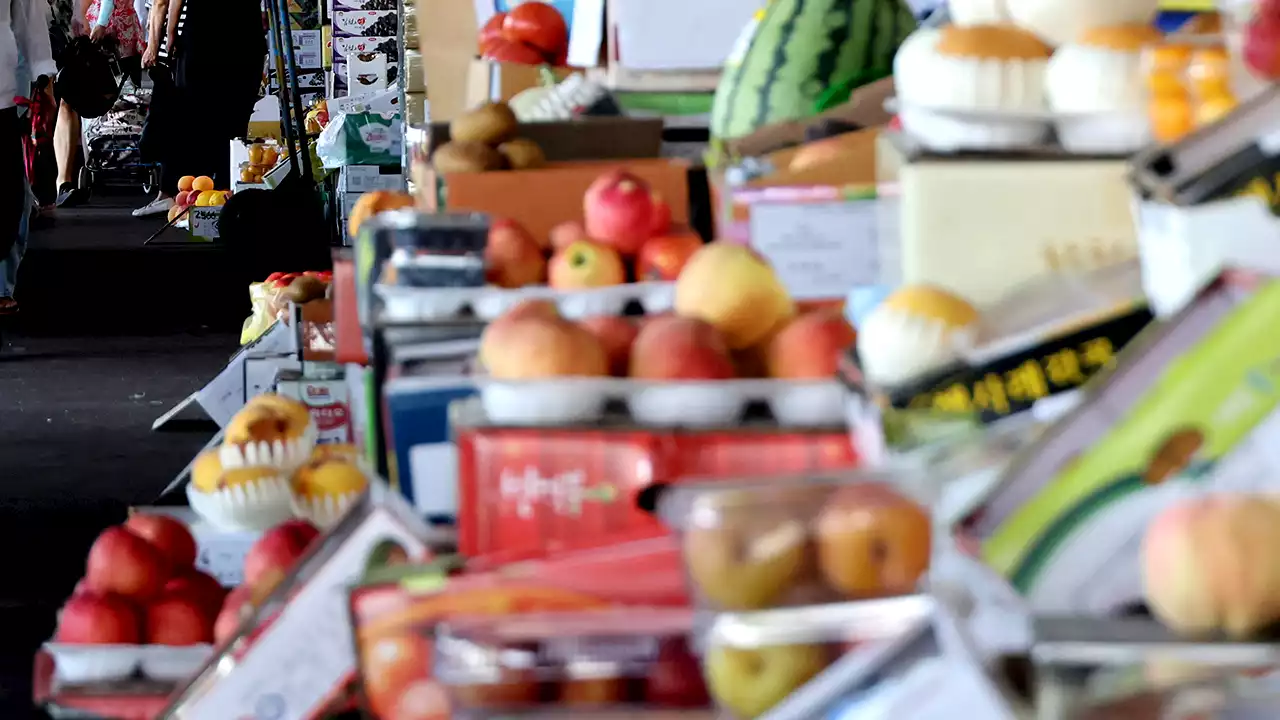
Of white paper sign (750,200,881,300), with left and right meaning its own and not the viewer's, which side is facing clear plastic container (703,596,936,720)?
front

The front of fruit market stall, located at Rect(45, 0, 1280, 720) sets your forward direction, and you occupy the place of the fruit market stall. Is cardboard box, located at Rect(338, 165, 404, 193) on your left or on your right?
on your right

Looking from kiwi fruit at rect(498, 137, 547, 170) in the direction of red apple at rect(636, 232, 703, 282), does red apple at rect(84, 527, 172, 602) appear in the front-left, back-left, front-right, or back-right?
front-right

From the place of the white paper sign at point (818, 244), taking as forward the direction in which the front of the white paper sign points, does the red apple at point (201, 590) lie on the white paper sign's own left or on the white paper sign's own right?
on the white paper sign's own right

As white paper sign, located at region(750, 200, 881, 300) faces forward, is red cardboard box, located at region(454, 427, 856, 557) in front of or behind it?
in front

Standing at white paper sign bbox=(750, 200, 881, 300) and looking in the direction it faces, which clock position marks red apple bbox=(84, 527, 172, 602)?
The red apple is roughly at 3 o'clock from the white paper sign.

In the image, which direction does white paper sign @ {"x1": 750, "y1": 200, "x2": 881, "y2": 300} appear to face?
toward the camera

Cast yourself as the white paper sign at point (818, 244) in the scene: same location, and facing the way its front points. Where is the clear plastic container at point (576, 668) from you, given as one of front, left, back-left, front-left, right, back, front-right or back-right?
front

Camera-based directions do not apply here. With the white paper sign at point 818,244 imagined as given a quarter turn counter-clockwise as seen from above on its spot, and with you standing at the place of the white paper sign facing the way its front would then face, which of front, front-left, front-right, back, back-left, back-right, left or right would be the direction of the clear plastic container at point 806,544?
right

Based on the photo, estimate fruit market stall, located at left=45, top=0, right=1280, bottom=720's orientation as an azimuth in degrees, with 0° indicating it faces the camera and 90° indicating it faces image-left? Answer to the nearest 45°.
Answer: approximately 45°

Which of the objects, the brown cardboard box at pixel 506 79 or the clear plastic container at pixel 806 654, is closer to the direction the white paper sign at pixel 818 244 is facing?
the clear plastic container
